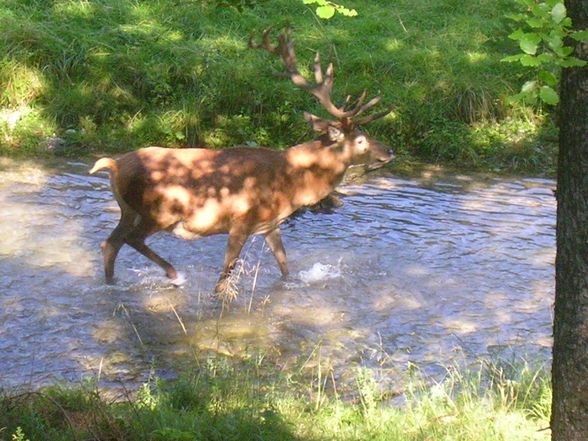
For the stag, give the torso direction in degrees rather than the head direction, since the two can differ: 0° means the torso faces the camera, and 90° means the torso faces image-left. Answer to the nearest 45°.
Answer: approximately 270°
